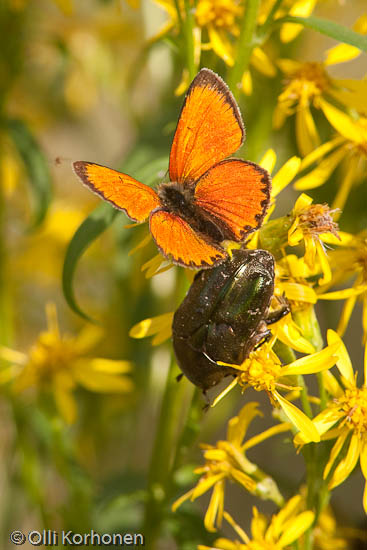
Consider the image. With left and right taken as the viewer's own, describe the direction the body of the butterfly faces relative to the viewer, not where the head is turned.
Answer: facing away from the viewer and to the left of the viewer
